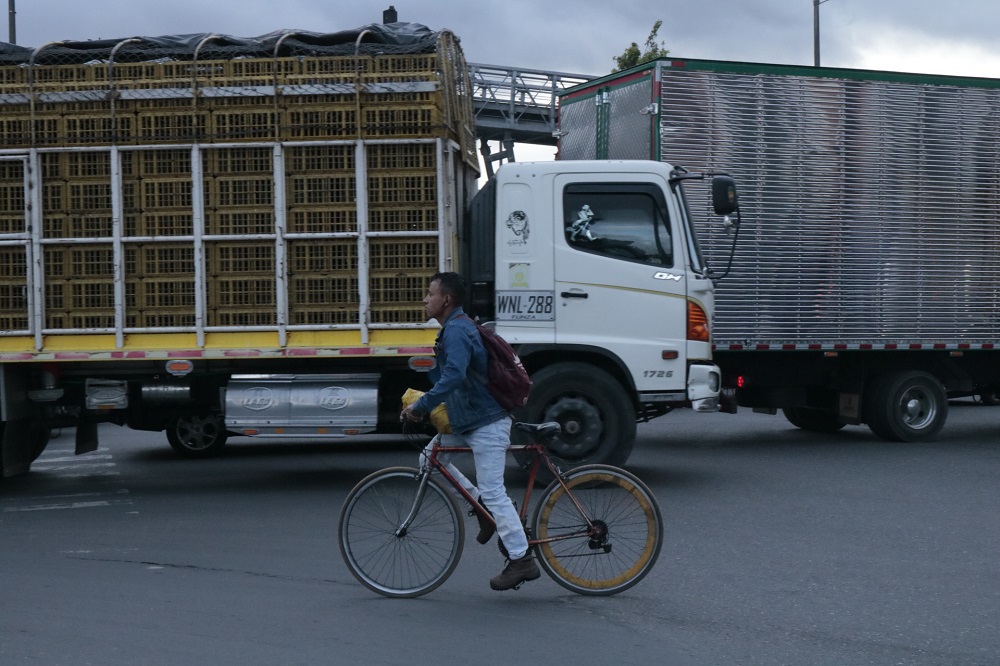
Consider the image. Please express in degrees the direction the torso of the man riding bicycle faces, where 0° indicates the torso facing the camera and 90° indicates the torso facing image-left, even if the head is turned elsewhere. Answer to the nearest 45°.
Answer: approximately 90°

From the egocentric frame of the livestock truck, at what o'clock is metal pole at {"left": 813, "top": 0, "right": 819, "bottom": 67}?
The metal pole is roughly at 10 o'clock from the livestock truck.

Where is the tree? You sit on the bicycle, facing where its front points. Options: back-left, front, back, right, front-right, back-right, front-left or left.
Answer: right

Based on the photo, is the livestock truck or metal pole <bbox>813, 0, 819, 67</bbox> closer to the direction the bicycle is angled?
the livestock truck

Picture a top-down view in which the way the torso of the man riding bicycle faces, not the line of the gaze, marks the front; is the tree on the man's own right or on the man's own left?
on the man's own right

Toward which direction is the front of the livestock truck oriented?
to the viewer's right

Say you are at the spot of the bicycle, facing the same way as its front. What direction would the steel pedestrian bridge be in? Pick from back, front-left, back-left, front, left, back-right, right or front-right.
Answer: right

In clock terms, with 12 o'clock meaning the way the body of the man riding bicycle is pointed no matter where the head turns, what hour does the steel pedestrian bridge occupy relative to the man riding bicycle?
The steel pedestrian bridge is roughly at 3 o'clock from the man riding bicycle.

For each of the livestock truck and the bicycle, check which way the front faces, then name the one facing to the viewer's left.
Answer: the bicycle

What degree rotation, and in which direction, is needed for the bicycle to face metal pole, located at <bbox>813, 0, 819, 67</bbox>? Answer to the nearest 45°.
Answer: approximately 90° to its right

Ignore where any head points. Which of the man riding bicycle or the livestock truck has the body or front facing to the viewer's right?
the livestock truck

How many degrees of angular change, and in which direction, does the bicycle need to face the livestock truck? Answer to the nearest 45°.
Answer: approximately 45° to its right

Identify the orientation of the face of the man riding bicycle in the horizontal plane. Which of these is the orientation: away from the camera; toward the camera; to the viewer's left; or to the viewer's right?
to the viewer's left

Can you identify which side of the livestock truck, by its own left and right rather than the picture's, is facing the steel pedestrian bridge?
left

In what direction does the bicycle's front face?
to the viewer's left
